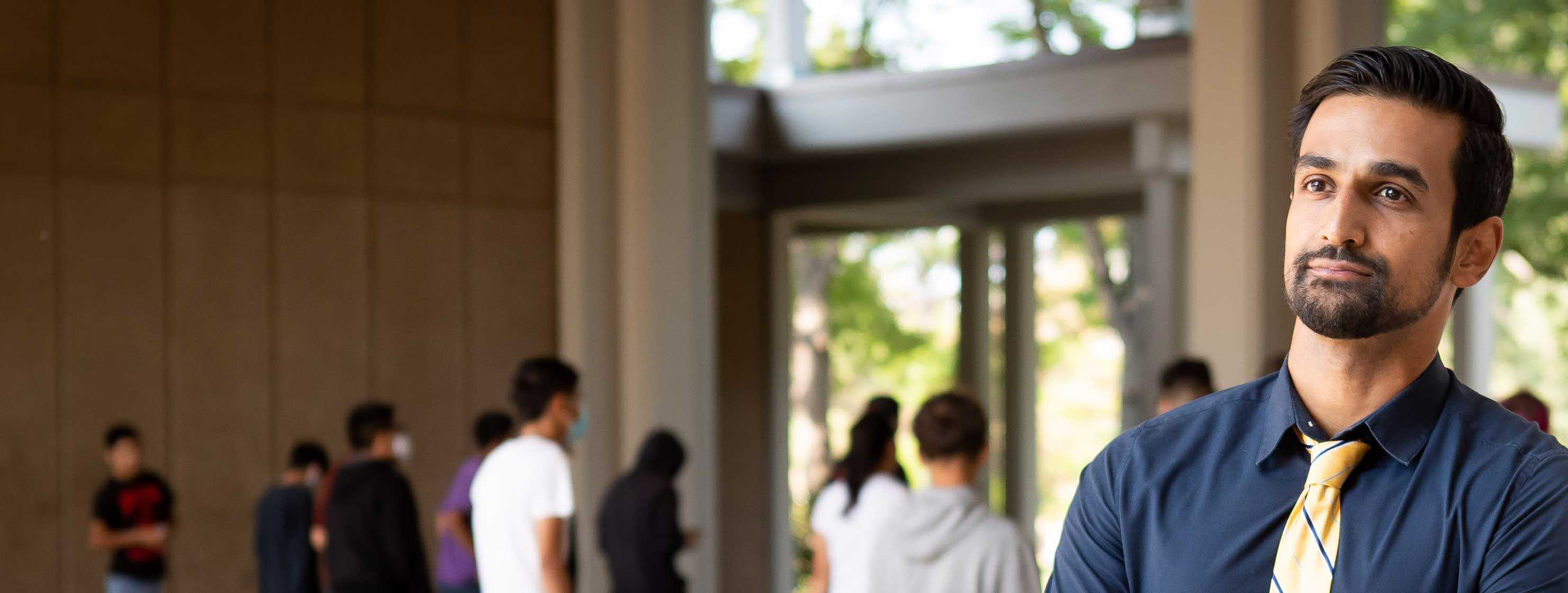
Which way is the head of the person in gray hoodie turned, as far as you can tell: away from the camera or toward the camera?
away from the camera

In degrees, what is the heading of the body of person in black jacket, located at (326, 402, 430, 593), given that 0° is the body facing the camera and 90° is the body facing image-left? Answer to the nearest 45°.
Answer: approximately 225°

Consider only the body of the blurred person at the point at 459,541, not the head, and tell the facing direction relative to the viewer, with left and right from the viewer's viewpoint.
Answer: facing to the right of the viewer

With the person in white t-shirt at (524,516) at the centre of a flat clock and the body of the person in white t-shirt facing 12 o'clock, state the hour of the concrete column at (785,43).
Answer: The concrete column is roughly at 11 o'clock from the person in white t-shirt.

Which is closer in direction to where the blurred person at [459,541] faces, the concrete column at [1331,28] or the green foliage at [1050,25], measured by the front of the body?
the concrete column

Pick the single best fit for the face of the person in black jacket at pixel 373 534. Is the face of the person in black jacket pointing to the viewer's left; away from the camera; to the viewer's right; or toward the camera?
to the viewer's right

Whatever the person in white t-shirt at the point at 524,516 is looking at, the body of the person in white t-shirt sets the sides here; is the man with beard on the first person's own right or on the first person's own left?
on the first person's own right

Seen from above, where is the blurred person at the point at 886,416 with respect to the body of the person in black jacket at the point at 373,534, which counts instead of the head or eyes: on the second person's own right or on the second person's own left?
on the second person's own right

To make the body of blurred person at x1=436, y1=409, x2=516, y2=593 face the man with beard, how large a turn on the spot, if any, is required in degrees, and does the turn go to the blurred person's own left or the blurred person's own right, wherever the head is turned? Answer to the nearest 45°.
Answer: approximately 90° to the blurred person's own right

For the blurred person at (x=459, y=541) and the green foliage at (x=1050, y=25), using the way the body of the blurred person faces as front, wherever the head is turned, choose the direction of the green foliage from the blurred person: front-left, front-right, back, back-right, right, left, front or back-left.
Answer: front-left

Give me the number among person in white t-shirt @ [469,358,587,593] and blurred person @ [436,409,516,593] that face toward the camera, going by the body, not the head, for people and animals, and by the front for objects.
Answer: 0

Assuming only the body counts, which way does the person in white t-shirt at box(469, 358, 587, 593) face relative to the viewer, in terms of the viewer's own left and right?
facing away from the viewer and to the right of the viewer
